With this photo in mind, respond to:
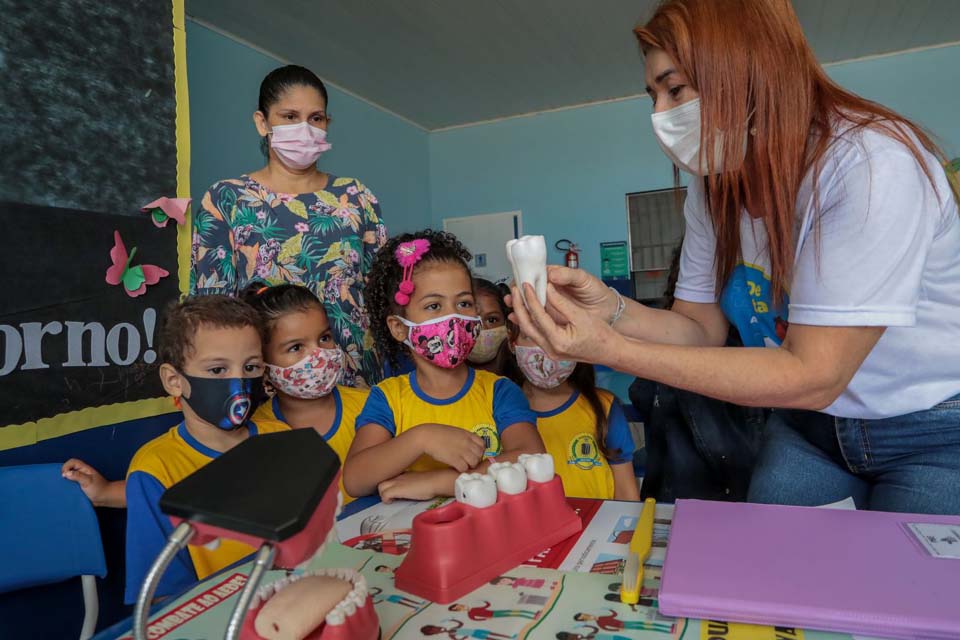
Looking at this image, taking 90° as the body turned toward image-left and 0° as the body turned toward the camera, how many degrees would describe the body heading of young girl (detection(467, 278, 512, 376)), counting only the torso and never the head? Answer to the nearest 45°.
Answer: approximately 0°

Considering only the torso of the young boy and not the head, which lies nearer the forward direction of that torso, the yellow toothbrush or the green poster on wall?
the yellow toothbrush

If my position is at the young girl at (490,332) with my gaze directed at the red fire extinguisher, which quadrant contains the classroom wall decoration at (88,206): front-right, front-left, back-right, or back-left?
back-left

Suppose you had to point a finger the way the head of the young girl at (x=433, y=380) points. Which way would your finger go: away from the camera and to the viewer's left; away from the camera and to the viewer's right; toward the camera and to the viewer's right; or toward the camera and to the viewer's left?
toward the camera and to the viewer's right

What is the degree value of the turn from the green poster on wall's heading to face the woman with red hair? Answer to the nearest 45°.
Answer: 0° — it already faces them

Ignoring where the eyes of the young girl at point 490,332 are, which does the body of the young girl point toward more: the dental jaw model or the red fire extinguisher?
the dental jaw model

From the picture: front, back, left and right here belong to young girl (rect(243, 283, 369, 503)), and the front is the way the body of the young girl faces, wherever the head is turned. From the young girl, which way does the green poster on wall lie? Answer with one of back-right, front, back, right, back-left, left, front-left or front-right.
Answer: left

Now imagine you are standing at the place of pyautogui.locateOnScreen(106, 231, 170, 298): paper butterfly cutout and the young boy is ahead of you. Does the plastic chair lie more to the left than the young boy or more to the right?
right

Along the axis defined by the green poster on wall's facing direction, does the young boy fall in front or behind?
in front

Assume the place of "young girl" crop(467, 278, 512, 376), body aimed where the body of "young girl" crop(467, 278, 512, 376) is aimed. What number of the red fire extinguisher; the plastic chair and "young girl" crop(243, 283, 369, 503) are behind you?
1

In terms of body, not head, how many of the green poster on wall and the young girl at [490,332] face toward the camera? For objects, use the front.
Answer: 2

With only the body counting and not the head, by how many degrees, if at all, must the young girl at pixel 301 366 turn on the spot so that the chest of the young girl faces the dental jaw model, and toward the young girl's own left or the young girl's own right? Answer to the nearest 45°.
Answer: approximately 45° to the young girl's own right

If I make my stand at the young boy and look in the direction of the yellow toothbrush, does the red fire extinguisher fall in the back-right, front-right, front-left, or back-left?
back-left
